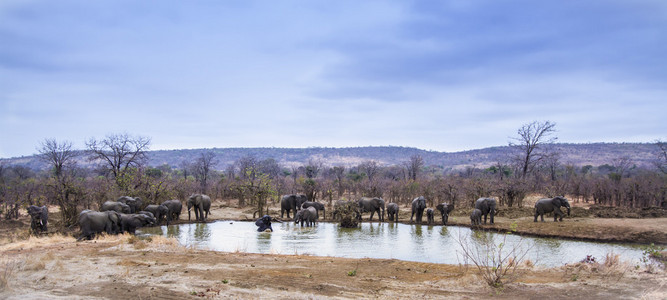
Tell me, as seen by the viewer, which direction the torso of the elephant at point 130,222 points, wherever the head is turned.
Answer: to the viewer's right

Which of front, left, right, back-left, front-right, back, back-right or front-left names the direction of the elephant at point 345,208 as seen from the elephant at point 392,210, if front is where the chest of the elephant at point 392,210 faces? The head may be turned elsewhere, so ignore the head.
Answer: front-right

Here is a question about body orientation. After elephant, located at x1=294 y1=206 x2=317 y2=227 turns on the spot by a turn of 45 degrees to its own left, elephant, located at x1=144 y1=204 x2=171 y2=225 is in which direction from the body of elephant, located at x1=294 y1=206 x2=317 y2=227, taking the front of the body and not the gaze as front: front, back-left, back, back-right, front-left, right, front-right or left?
right

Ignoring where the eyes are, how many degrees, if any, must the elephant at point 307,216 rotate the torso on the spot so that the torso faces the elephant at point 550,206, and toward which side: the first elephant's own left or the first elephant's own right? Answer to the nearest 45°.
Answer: approximately 135° to the first elephant's own left

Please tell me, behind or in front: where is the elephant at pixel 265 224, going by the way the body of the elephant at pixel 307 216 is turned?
in front

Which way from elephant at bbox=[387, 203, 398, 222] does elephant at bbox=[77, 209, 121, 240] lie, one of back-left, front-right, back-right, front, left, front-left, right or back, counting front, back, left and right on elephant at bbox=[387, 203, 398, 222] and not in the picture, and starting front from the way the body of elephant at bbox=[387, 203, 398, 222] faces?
front-right

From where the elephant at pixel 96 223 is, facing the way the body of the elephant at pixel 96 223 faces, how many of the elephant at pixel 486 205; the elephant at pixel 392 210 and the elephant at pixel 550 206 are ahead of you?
3

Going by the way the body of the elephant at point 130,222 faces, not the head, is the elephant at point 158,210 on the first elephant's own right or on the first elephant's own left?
on the first elephant's own left

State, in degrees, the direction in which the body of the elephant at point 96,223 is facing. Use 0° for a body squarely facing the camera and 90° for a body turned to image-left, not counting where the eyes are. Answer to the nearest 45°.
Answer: approximately 270°

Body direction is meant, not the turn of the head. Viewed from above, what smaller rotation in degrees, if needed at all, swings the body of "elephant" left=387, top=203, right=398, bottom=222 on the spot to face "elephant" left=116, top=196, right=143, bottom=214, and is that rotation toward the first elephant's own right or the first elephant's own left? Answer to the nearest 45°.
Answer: approximately 90° to the first elephant's own right

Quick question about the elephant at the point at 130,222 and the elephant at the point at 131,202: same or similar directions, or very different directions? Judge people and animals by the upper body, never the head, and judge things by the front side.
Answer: same or similar directions

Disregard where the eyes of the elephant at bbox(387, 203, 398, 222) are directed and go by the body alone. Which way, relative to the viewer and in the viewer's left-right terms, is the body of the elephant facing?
facing the viewer
